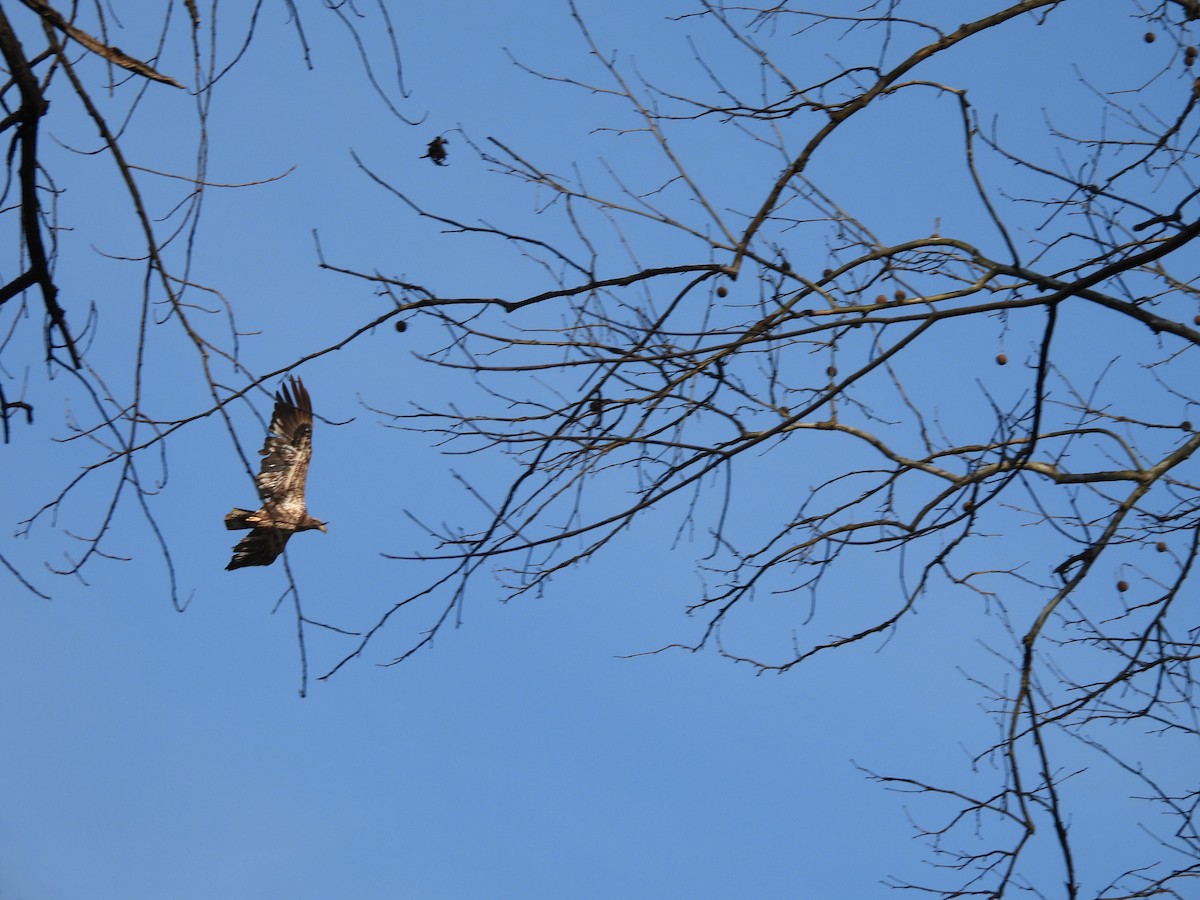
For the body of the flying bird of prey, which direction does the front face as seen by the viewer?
to the viewer's right
